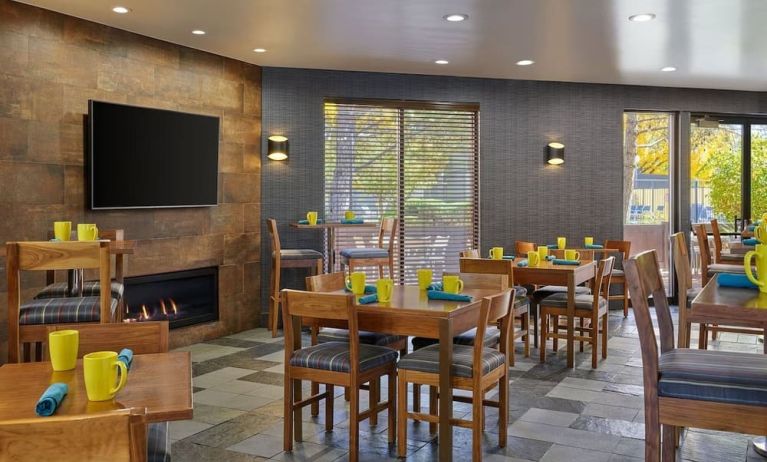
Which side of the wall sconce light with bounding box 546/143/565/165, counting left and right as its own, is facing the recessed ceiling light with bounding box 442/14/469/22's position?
front

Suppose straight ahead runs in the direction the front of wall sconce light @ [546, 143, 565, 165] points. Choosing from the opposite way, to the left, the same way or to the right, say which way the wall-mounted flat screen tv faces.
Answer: to the left

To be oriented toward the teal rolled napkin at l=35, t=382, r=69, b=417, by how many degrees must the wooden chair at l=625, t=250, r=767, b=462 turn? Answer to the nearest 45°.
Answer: approximately 135° to its right

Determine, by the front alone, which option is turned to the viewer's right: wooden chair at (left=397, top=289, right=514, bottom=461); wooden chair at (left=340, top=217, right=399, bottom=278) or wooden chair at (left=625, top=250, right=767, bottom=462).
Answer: wooden chair at (left=625, top=250, right=767, bottom=462)

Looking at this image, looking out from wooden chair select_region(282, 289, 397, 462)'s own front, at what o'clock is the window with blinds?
The window with blinds is roughly at 11 o'clock from the wooden chair.

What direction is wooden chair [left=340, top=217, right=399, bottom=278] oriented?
to the viewer's left

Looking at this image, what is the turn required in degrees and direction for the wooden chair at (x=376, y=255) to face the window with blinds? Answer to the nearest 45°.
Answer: approximately 135° to its right

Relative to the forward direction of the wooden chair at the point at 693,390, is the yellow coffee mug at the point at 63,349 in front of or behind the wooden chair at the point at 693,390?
behind

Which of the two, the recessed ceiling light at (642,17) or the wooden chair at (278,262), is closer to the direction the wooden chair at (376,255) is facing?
the wooden chair

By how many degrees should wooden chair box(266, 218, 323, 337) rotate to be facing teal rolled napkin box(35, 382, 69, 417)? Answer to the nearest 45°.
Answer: approximately 90° to its right

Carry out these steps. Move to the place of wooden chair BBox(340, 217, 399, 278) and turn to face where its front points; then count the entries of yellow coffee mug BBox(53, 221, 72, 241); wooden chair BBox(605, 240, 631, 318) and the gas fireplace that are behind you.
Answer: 1

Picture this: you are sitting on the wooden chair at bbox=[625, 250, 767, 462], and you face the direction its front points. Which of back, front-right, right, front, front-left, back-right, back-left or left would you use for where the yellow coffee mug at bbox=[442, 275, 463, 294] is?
back-left

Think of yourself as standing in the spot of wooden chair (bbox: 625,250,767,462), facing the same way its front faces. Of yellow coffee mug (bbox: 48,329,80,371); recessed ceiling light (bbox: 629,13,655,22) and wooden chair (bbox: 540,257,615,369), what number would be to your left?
2

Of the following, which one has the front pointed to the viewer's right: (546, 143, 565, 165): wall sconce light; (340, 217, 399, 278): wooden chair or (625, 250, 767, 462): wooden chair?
(625, 250, 767, 462): wooden chair

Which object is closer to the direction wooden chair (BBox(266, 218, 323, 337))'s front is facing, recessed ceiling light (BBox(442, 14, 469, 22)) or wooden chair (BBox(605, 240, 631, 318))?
the wooden chair

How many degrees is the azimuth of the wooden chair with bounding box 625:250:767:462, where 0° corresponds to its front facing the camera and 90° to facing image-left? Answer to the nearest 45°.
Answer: approximately 270°

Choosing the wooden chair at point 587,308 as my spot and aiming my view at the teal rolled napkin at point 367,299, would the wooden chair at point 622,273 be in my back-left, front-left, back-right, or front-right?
back-right
